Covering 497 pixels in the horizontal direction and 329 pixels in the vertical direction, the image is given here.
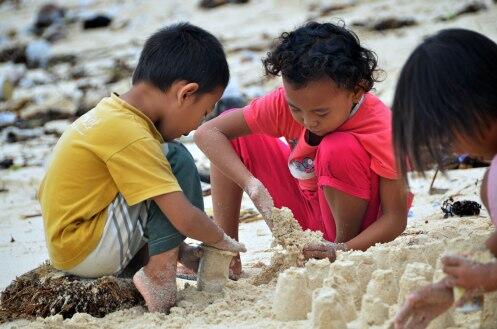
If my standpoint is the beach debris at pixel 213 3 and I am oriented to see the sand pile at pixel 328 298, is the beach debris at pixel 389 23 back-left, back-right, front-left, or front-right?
front-left

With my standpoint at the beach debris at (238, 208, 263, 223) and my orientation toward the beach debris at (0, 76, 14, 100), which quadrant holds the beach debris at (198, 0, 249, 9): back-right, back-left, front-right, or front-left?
front-right

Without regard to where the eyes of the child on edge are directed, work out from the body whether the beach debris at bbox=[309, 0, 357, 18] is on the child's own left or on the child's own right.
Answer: on the child's own right

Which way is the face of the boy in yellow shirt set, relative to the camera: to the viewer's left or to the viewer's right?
to the viewer's right

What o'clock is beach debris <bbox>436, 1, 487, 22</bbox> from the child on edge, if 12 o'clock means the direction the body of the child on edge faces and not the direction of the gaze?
The beach debris is roughly at 3 o'clock from the child on edge.

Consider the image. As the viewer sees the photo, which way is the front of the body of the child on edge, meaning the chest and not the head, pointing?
to the viewer's left

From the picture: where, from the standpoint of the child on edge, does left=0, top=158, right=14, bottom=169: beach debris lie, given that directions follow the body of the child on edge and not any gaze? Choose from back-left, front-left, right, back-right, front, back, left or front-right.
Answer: front-right

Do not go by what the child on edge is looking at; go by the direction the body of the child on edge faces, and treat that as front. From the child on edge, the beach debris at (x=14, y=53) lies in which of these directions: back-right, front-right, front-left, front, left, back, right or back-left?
front-right

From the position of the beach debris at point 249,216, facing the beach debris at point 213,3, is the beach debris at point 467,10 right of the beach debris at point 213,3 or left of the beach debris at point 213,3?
right

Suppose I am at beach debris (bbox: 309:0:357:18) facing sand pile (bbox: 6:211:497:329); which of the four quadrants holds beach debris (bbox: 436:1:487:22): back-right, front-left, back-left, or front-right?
front-left

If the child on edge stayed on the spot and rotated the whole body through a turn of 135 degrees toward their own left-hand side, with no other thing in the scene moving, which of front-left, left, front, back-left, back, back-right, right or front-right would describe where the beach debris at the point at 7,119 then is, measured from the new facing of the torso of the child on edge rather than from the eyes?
back

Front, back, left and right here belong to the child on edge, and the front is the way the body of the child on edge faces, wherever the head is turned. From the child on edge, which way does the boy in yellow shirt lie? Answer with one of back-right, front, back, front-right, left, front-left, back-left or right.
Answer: front

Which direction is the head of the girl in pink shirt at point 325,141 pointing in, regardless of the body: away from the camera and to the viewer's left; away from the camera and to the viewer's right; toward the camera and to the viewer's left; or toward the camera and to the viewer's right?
toward the camera and to the viewer's left

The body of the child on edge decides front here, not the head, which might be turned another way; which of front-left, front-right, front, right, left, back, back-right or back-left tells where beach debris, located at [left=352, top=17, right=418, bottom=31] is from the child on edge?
right
